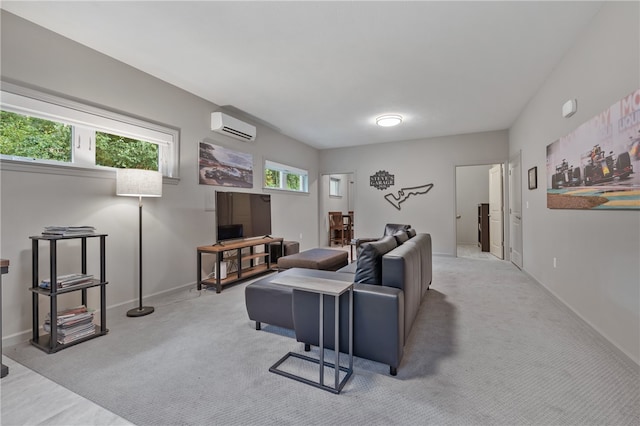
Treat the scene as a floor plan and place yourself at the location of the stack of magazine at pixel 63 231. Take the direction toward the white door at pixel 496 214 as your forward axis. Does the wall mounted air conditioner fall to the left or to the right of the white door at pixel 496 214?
left

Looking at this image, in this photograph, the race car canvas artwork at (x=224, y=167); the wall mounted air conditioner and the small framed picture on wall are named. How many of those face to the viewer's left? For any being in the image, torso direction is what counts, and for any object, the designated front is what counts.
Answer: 1

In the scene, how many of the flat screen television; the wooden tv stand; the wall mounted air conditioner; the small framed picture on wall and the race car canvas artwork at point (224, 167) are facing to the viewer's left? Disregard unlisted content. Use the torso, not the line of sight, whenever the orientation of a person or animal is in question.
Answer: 1

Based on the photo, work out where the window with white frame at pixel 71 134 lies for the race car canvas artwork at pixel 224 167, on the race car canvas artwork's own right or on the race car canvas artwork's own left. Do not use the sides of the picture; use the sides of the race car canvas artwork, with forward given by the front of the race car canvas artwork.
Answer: on the race car canvas artwork's own right

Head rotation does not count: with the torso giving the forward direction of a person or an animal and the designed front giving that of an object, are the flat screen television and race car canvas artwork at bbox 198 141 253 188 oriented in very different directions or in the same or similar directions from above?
same or similar directions

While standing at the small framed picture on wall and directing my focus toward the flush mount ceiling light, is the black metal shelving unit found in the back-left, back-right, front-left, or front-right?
front-left

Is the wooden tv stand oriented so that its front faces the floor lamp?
no

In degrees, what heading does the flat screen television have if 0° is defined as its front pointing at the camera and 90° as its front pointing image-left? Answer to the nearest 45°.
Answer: approximately 315°

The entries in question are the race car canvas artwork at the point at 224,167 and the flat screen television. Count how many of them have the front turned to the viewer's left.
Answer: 0

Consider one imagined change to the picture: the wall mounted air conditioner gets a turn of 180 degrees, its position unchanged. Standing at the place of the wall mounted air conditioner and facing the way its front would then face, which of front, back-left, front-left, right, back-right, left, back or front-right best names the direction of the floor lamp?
left

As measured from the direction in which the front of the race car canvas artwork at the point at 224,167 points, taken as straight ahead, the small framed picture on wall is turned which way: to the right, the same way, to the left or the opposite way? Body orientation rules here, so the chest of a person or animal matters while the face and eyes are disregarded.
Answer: the opposite way

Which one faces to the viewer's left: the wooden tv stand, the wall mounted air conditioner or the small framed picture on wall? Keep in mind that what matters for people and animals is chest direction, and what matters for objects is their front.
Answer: the small framed picture on wall

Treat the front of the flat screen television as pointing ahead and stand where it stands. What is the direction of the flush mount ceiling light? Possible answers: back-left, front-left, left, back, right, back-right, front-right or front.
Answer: front-left

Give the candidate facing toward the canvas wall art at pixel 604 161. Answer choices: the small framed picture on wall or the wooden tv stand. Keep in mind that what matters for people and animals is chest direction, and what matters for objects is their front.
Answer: the wooden tv stand

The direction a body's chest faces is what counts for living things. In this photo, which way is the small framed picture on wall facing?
to the viewer's left

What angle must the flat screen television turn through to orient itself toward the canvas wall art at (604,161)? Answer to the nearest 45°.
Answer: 0° — it already faces it

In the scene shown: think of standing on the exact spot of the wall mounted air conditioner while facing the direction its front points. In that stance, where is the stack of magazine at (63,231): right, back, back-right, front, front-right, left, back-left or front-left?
right

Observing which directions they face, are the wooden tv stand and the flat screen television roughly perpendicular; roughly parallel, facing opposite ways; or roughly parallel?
roughly parallel

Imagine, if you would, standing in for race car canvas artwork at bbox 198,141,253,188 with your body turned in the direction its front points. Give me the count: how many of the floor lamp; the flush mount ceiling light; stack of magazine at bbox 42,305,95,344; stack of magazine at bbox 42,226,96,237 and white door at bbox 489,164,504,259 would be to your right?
3

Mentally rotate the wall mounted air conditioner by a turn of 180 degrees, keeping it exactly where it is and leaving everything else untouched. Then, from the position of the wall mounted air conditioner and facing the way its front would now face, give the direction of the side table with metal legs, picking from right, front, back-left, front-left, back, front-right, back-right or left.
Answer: back-left

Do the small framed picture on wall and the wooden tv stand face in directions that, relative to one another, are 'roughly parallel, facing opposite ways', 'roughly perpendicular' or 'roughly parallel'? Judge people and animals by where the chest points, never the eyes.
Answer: roughly parallel, facing opposite ways

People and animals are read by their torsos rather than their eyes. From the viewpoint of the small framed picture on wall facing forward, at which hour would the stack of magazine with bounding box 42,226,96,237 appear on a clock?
The stack of magazine is roughly at 10 o'clock from the small framed picture on wall.
